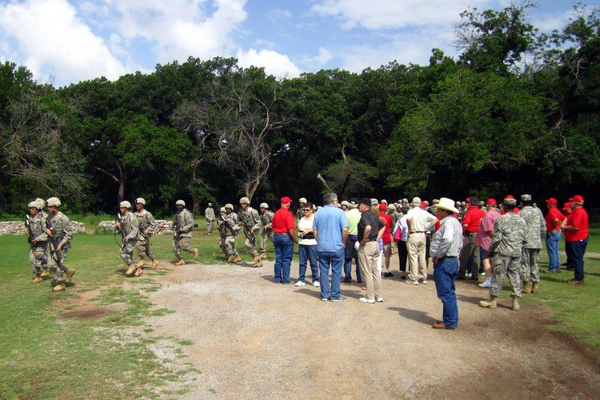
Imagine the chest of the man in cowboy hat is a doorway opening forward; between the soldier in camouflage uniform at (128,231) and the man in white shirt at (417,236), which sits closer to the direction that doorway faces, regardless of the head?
the soldier in camouflage uniform

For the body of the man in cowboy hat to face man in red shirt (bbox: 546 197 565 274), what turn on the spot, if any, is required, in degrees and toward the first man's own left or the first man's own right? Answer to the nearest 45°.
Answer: approximately 135° to the first man's own right

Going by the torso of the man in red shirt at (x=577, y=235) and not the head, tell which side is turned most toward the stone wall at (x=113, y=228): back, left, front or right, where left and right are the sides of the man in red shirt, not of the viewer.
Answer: front

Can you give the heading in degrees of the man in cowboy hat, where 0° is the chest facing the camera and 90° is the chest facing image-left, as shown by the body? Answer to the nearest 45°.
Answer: approximately 90°

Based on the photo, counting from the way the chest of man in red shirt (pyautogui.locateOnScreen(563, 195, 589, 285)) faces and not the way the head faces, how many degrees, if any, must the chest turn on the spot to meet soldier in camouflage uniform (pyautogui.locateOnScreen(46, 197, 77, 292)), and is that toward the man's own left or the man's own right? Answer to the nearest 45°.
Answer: approximately 45° to the man's own left

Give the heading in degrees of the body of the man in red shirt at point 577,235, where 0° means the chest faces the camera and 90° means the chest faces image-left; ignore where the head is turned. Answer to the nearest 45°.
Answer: approximately 90°

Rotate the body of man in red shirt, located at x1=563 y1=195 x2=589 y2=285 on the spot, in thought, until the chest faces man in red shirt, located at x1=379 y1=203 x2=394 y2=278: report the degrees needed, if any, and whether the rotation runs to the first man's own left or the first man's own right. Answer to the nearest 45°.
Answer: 0° — they already face them

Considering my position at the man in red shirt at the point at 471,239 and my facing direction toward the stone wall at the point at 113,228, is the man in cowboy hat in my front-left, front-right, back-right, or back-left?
back-left

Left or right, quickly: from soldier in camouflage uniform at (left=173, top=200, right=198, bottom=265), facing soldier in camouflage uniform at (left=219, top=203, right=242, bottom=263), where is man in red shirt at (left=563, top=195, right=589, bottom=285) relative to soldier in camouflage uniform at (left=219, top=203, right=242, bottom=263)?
right

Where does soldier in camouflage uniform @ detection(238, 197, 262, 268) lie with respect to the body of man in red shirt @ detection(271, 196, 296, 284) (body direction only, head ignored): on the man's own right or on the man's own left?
on the man's own left

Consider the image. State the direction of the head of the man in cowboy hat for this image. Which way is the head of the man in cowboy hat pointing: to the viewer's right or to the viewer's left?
to the viewer's left
